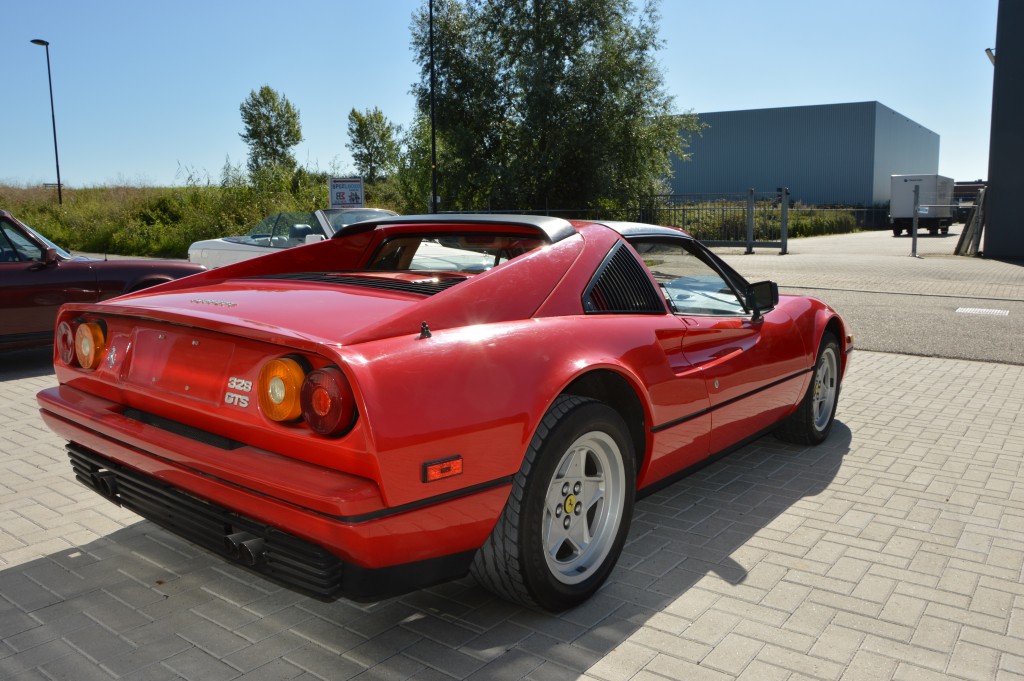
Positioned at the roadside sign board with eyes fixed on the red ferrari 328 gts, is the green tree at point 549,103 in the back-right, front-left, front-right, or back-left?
back-left

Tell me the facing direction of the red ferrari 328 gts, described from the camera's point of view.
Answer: facing away from the viewer and to the right of the viewer

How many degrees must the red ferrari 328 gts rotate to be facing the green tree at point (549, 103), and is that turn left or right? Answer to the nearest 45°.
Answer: approximately 45° to its left
